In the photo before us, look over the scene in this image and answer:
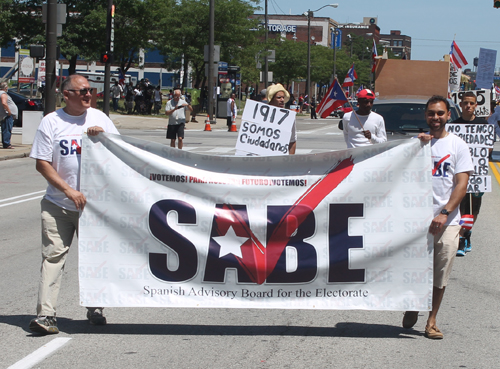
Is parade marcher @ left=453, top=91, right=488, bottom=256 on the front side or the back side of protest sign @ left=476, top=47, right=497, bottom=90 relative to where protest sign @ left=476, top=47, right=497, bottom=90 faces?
on the front side

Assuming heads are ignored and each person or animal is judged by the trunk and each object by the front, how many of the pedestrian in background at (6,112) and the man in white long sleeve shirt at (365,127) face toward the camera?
1

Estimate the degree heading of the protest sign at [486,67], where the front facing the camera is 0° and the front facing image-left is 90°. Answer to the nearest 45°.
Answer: approximately 0°

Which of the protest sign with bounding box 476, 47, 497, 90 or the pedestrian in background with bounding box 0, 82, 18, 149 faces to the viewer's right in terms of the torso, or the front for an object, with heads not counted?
the pedestrian in background

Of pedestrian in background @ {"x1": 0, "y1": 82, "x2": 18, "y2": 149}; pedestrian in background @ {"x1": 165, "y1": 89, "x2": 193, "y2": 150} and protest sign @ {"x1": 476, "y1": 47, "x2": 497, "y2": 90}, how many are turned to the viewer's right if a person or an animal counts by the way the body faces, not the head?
1

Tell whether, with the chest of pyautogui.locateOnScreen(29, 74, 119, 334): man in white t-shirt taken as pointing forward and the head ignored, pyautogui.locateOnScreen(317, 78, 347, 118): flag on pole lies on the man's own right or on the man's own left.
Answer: on the man's own left

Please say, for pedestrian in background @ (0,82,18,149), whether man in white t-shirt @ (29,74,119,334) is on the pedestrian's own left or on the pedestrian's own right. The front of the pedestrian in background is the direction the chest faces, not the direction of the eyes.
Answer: on the pedestrian's own right

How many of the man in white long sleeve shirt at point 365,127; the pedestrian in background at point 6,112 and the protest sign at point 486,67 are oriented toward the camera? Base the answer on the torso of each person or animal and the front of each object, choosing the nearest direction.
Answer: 2

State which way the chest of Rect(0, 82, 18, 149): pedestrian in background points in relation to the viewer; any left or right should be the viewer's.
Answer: facing to the right of the viewer

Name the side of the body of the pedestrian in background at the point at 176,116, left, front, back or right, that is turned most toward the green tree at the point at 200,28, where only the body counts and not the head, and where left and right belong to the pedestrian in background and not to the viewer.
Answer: back
